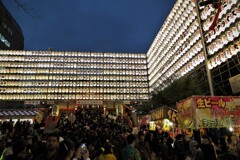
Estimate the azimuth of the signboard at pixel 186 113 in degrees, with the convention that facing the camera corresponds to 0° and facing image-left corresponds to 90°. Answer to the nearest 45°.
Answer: approximately 45°

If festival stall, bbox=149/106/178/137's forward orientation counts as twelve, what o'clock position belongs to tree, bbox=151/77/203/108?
The tree is roughly at 5 o'clock from the festival stall.

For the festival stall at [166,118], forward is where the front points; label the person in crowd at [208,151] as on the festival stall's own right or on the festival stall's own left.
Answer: on the festival stall's own left

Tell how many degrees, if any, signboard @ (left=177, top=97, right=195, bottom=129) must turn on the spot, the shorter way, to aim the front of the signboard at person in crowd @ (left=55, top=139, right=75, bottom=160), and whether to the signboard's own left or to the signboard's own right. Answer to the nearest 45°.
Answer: approximately 45° to the signboard's own left

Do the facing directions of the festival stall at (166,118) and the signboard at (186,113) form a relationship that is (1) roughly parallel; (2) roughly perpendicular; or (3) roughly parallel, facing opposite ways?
roughly parallel

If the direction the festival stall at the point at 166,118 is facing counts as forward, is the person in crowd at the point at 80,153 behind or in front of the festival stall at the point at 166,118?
in front

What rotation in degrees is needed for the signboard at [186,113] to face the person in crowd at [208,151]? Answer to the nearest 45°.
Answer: approximately 45° to its left

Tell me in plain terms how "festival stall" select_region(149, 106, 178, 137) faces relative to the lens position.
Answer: facing the viewer and to the left of the viewer

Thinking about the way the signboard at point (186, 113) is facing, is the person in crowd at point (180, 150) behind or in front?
in front

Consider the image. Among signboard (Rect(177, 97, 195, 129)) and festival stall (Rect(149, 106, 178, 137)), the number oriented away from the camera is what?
0

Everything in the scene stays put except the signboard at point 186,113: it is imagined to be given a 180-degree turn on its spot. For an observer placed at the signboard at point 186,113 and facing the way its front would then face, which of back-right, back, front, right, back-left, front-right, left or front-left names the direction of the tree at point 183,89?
front-left
